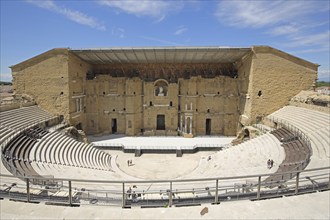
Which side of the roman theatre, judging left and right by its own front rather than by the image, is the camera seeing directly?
front
